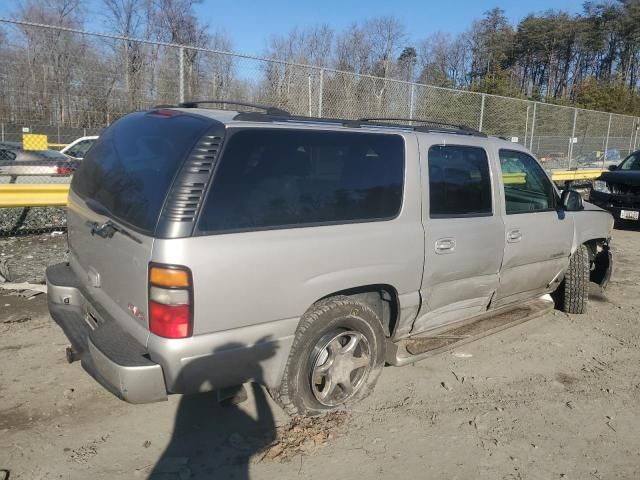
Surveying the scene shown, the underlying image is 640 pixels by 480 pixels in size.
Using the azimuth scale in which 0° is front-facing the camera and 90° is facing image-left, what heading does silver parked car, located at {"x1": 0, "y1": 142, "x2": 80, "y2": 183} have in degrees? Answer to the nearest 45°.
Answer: approximately 90°

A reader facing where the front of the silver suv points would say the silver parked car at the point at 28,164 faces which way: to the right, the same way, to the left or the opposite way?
the opposite way

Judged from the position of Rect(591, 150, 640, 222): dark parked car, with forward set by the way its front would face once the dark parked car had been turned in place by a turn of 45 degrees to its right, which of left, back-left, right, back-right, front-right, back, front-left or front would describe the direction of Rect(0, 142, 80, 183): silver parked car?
front-right

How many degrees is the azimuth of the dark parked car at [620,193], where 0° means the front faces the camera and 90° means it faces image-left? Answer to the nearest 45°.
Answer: approximately 45°

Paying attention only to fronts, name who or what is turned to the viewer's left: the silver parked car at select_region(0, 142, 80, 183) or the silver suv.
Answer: the silver parked car

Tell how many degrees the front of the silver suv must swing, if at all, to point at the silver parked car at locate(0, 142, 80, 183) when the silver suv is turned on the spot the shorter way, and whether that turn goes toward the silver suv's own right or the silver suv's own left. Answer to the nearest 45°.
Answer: approximately 90° to the silver suv's own left

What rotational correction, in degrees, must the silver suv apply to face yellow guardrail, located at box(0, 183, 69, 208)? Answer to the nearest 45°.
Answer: approximately 90° to its left

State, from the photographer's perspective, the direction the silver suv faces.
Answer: facing away from the viewer and to the right of the viewer

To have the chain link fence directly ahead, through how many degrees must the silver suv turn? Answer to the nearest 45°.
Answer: approximately 90° to its left

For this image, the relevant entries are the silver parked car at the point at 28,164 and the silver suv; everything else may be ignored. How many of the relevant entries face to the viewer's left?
1

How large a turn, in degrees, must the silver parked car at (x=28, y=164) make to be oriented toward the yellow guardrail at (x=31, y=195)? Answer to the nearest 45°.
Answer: approximately 90° to its left
